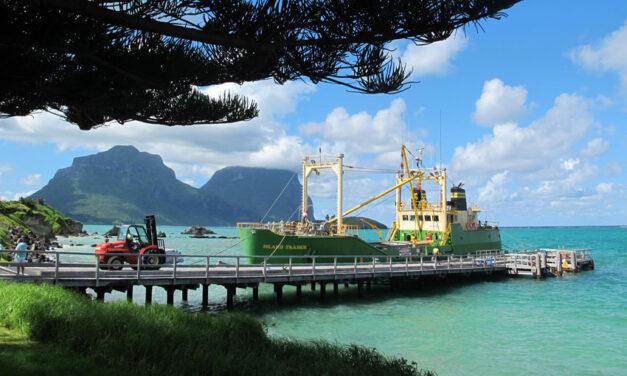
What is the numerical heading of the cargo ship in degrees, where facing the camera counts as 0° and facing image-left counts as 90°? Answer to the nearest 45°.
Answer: approximately 45°
